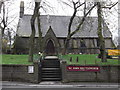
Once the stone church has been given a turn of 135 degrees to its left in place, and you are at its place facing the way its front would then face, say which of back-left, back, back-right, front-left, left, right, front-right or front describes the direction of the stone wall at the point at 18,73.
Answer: back-right

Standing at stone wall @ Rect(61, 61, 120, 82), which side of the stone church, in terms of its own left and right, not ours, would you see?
front

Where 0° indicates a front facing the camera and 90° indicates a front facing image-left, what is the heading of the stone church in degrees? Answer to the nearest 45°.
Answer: approximately 0°
